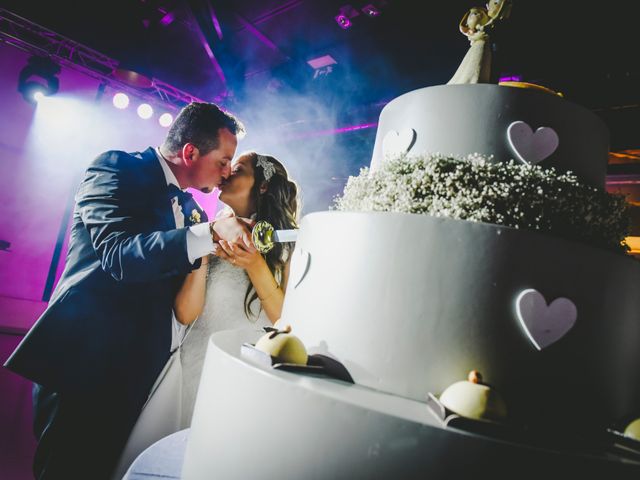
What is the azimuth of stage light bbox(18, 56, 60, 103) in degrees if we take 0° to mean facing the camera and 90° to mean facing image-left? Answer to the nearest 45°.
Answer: approximately 0°

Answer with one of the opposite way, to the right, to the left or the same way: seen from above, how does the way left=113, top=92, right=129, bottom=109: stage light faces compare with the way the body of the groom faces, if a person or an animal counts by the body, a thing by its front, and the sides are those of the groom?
to the right

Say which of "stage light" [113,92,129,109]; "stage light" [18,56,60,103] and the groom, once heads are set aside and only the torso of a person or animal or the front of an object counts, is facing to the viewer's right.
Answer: the groom

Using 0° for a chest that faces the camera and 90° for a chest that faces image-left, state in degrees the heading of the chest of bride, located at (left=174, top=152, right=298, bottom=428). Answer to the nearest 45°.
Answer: approximately 45°

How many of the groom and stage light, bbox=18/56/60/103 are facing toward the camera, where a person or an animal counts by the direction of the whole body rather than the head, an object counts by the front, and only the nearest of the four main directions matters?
1

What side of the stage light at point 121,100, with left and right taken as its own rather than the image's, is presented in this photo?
front

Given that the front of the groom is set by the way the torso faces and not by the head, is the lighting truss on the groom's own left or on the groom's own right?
on the groom's own left

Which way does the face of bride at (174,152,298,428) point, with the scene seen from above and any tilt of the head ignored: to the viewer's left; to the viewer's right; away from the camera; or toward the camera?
to the viewer's left

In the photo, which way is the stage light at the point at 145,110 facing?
toward the camera

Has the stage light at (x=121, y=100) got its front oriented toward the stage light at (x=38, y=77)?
no

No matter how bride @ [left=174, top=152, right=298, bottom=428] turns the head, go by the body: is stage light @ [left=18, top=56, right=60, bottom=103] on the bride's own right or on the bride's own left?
on the bride's own right

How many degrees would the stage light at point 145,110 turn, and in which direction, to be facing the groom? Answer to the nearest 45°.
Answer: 0° — it already faces them

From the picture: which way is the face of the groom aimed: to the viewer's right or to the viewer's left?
to the viewer's right

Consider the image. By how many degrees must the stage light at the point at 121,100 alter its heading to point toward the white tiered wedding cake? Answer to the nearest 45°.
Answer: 0° — it already faces it

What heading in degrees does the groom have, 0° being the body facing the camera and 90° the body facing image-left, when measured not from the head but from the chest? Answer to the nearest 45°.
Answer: approximately 270°

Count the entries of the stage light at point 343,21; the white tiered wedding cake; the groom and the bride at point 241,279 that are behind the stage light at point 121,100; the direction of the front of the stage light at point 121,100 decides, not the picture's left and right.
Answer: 0

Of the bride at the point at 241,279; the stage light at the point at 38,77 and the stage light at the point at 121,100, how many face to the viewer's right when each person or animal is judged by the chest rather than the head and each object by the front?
0

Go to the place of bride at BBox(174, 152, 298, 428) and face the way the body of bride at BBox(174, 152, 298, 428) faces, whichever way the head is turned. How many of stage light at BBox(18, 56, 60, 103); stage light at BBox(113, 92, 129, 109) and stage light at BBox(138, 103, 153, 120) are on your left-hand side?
0

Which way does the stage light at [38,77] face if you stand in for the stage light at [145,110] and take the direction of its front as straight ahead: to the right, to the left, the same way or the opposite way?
the same way

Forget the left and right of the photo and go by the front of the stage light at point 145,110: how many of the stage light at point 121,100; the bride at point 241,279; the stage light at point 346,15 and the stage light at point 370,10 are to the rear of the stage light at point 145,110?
0

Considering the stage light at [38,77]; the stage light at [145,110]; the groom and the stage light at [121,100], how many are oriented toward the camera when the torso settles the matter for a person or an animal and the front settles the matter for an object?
3
